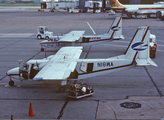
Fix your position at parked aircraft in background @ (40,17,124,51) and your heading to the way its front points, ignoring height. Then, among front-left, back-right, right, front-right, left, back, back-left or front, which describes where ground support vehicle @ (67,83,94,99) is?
left

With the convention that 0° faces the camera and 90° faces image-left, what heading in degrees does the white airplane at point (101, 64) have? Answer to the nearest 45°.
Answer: approximately 90°

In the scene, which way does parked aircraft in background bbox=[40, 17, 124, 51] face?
to the viewer's left

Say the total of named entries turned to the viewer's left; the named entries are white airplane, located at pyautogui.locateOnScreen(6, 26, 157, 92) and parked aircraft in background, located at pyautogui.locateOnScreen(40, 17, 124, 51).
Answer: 2

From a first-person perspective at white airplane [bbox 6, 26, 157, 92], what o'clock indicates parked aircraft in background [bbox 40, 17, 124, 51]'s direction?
The parked aircraft in background is roughly at 3 o'clock from the white airplane.

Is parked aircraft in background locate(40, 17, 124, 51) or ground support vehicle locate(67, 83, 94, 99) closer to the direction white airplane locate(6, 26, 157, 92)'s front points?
the ground support vehicle

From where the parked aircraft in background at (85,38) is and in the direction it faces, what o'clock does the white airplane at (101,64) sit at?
The white airplane is roughly at 9 o'clock from the parked aircraft in background.

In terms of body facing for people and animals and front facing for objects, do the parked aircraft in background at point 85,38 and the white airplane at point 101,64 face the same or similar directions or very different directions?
same or similar directions

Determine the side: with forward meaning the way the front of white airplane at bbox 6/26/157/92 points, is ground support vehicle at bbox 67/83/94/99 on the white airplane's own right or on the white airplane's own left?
on the white airplane's own left
